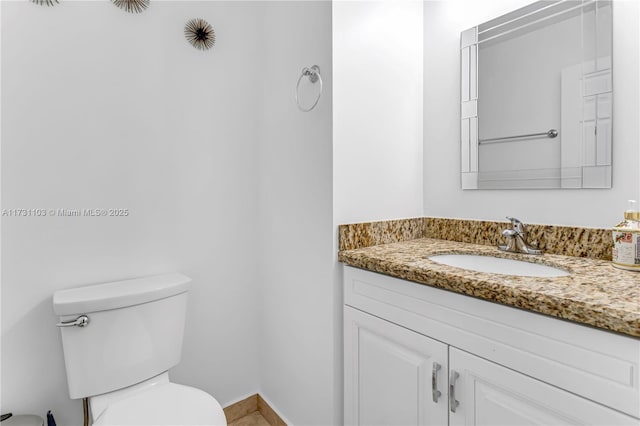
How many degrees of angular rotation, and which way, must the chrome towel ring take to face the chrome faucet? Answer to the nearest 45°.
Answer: approximately 135° to its left

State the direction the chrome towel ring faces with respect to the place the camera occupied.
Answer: facing the viewer and to the left of the viewer

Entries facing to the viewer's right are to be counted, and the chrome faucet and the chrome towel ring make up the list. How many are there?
0

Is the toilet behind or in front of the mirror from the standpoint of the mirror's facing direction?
in front

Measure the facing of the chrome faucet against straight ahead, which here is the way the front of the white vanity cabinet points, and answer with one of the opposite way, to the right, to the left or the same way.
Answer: the same way

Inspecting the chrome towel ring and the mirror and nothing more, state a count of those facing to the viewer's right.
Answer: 0

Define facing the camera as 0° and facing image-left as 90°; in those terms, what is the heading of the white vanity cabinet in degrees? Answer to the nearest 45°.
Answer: approximately 45°
